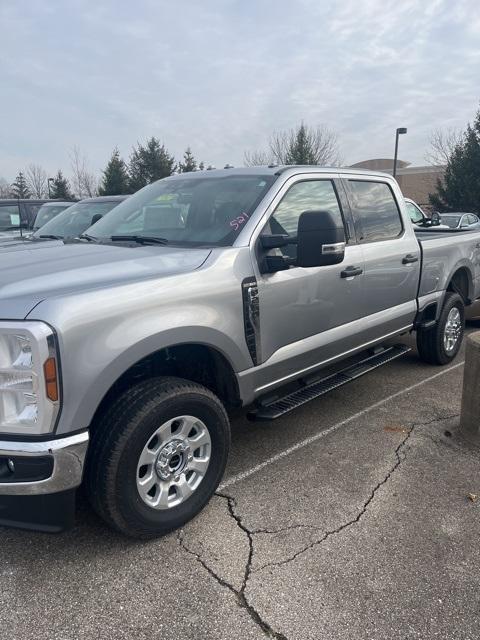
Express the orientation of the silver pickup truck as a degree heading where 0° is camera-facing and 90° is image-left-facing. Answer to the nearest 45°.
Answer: approximately 45°

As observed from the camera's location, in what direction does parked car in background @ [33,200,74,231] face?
facing the viewer and to the left of the viewer

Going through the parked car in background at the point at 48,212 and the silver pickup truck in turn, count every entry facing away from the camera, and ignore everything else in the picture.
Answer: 0

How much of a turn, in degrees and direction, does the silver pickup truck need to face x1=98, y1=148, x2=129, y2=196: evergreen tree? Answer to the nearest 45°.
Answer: approximately 135° to its right

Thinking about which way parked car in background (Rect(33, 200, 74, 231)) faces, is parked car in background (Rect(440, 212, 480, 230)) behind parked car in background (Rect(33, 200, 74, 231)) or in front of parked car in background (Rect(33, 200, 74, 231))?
behind

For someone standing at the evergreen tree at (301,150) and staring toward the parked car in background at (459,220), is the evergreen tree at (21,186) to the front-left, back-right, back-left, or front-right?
back-right

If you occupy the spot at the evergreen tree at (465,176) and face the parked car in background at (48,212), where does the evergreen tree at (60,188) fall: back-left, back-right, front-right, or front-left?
front-right

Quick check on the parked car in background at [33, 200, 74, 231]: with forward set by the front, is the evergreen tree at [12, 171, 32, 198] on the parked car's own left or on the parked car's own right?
on the parked car's own right

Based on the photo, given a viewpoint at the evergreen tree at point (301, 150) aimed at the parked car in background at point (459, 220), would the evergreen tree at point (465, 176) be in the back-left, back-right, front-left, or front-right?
front-left

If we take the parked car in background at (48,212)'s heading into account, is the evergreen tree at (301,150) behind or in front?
behind

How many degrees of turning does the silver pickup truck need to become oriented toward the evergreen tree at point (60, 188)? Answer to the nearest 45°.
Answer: approximately 135° to its right

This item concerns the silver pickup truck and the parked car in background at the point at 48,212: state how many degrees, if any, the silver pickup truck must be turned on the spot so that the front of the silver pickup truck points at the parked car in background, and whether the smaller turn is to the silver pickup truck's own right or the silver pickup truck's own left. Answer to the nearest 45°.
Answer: approximately 90° to the silver pickup truck's own right

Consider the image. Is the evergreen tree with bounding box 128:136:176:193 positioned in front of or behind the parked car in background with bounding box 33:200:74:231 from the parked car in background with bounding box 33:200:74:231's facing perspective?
behind

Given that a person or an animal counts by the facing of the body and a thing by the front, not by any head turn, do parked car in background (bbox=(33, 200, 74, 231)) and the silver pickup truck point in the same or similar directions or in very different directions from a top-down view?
same or similar directions
